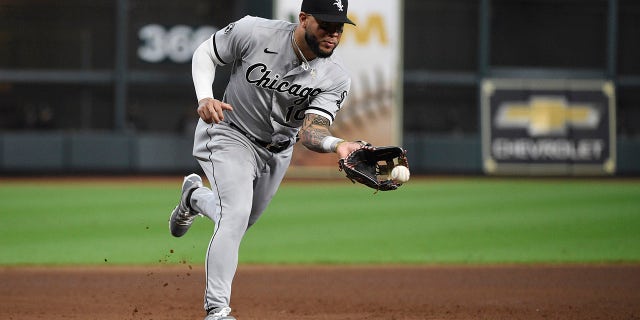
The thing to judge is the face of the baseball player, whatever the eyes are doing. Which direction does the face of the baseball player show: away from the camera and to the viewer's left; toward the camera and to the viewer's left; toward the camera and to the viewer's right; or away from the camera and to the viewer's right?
toward the camera and to the viewer's right

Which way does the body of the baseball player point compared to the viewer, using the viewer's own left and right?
facing the viewer and to the right of the viewer
